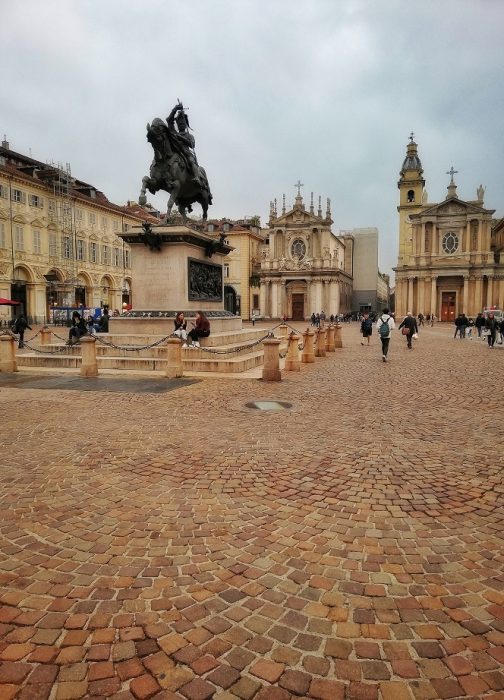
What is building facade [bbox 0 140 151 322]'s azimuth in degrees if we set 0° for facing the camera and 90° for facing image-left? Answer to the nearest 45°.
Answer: approximately 315°

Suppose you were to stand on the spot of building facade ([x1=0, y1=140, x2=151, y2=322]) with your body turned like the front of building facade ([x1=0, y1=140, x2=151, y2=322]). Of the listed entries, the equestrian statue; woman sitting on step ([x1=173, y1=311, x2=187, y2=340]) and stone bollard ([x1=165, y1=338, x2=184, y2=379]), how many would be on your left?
0

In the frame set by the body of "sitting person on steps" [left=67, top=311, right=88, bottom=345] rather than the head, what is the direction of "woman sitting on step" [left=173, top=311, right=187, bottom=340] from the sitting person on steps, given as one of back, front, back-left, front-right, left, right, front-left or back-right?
left

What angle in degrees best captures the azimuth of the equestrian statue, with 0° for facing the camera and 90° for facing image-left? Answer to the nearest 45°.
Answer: approximately 45°

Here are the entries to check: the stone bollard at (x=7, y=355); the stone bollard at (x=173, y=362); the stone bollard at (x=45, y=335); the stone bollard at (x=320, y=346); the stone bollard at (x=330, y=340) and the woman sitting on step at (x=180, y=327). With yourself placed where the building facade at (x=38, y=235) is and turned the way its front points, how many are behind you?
0

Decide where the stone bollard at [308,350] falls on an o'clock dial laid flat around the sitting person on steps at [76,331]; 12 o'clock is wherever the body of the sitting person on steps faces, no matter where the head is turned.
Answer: The stone bollard is roughly at 8 o'clock from the sitting person on steps.

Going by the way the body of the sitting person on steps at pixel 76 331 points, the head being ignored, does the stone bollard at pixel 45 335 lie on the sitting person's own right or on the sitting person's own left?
on the sitting person's own right

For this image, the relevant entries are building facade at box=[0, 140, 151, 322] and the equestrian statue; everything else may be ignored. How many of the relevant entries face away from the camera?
0

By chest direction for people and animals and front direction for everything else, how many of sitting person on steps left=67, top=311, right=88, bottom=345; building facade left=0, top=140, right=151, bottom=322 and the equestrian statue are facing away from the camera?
0

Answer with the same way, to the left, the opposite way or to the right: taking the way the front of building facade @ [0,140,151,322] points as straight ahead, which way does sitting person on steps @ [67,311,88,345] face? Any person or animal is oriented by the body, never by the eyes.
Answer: to the right

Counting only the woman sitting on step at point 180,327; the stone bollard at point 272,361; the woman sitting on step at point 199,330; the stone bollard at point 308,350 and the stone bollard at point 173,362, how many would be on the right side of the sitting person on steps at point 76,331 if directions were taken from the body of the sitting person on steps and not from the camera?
0

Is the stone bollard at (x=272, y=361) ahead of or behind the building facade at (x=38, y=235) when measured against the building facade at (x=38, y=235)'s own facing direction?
ahead

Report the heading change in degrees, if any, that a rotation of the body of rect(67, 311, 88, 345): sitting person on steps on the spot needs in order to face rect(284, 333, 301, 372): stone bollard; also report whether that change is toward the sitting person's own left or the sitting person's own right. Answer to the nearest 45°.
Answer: approximately 90° to the sitting person's own left

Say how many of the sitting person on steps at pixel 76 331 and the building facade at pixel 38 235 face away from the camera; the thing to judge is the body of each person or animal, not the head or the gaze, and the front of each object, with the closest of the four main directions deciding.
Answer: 0

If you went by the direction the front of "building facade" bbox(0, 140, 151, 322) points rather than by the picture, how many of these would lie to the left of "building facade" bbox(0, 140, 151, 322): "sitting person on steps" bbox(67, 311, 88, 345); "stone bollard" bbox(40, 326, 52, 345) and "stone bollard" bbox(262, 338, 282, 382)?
0
